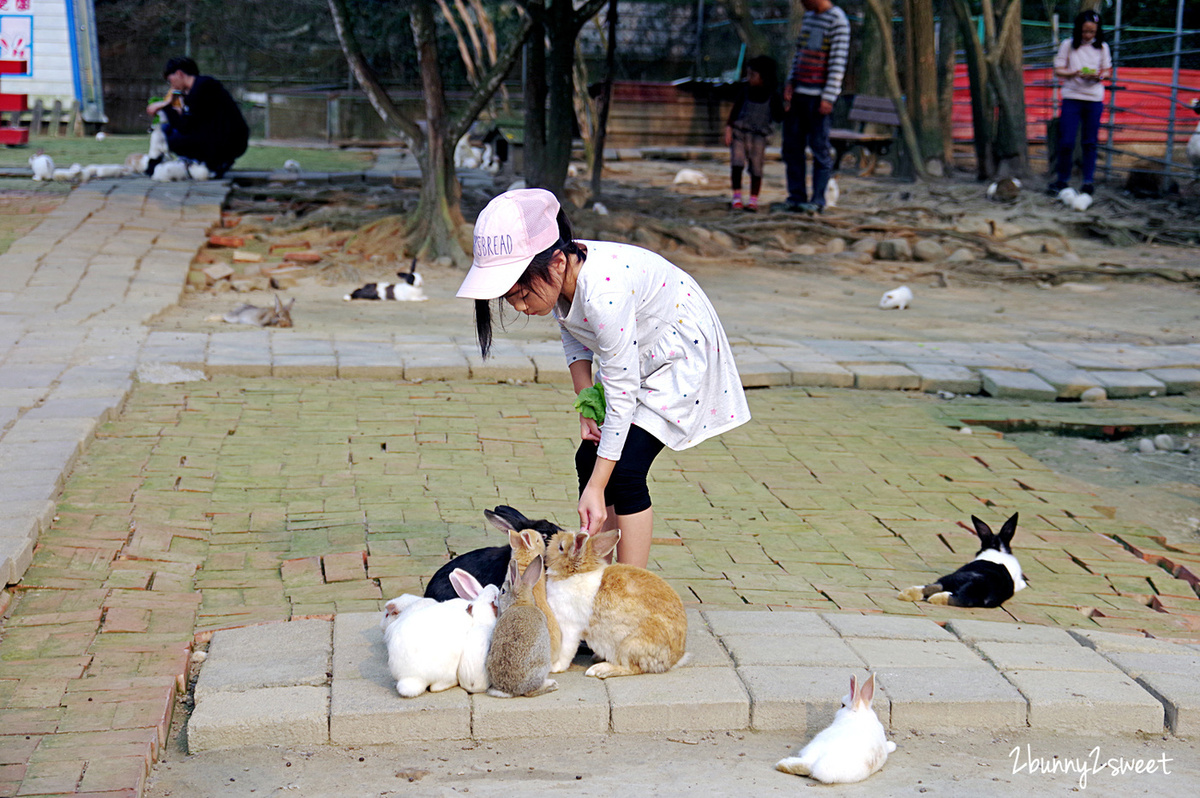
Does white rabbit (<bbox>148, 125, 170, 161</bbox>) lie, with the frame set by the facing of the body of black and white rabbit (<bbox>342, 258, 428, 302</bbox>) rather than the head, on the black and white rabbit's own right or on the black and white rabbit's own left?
on the black and white rabbit's own left

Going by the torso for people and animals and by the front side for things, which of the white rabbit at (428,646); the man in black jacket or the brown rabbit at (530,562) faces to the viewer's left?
the man in black jacket

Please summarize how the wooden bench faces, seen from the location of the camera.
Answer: facing the viewer and to the left of the viewer

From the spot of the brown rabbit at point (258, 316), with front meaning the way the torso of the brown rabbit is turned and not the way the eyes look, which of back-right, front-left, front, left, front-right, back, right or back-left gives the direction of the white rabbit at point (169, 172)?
left

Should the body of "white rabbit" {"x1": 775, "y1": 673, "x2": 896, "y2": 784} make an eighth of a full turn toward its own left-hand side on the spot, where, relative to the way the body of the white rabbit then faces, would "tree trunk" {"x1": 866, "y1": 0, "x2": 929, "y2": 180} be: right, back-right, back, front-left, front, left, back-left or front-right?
front

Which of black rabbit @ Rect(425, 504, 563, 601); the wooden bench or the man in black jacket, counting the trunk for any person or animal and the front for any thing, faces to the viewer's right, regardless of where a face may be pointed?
the black rabbit

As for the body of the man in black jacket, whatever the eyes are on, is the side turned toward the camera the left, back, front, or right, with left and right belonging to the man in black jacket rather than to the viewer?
left
